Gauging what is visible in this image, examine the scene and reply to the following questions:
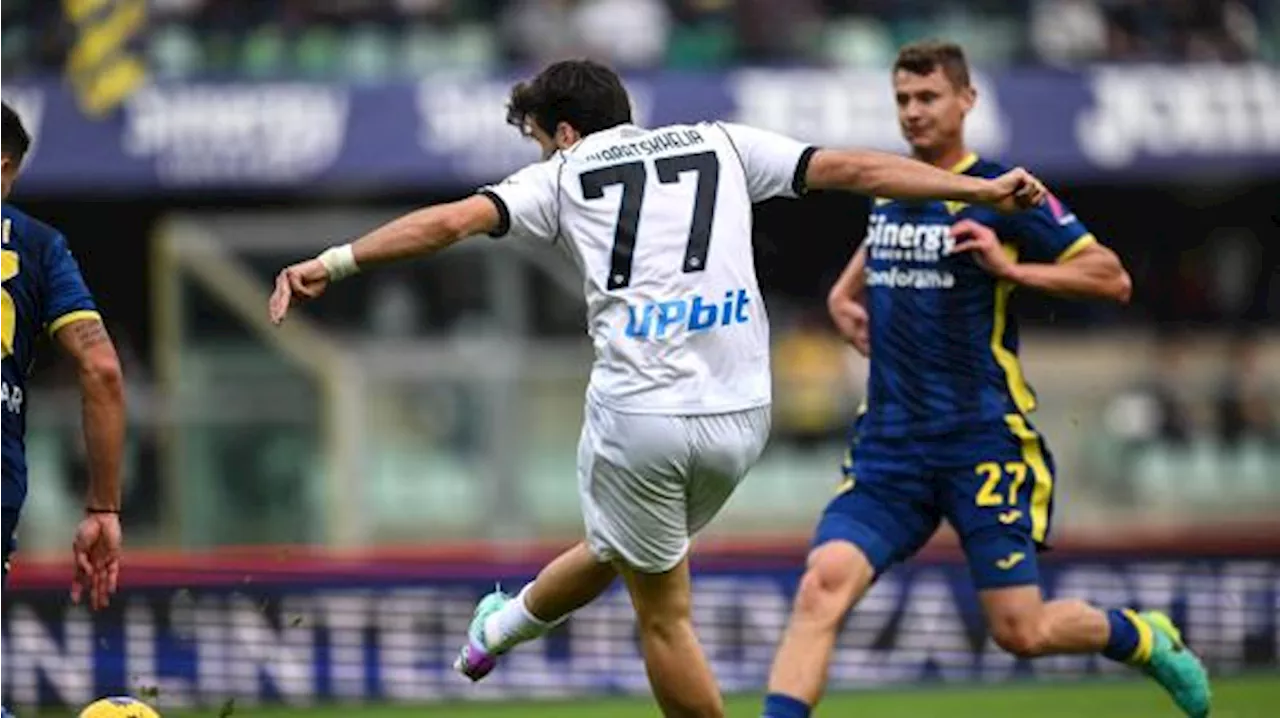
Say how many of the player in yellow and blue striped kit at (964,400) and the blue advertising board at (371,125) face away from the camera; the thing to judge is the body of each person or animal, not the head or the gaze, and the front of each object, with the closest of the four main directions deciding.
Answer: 0

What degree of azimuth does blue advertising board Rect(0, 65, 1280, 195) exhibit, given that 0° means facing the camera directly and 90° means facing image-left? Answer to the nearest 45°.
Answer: approximately 0°

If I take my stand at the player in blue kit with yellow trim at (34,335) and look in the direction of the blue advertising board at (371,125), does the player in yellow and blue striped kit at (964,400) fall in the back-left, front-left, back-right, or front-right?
front-right

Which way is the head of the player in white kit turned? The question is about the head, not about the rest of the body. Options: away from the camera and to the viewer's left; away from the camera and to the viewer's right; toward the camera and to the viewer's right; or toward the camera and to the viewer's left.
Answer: away from the camera and to the viewer's left

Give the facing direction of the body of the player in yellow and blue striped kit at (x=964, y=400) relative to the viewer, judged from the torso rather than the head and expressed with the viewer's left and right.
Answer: facing the viewer and to the left of the viewer

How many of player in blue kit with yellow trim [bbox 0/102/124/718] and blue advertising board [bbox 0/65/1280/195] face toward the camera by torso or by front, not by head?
1

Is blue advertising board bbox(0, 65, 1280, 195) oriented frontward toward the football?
yes

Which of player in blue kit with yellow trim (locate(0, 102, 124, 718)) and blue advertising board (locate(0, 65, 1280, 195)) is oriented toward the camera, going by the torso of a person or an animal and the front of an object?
the blue advertising board

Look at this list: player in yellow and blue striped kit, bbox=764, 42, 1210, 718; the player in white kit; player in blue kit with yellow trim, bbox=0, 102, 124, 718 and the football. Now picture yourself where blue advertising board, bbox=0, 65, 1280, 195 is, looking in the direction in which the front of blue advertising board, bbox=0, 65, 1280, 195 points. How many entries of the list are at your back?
0

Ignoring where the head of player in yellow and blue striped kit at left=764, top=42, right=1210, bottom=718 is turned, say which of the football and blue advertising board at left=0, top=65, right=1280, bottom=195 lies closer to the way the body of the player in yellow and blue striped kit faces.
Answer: the football
